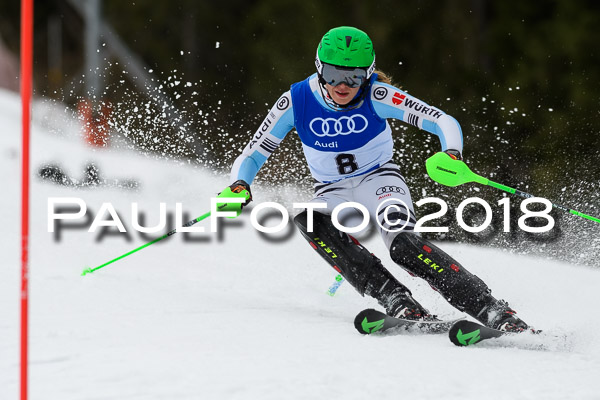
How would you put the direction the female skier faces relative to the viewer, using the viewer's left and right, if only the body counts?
facing the viewer
